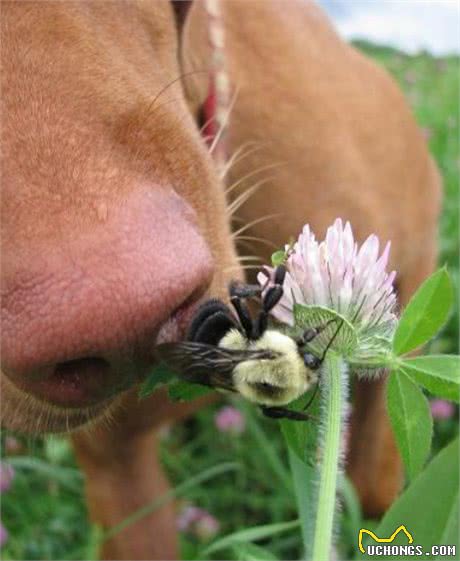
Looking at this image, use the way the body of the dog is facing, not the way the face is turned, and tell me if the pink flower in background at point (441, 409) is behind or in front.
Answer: behind

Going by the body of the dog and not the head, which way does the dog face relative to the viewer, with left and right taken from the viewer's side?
facing the viewer and to the left of the viewer

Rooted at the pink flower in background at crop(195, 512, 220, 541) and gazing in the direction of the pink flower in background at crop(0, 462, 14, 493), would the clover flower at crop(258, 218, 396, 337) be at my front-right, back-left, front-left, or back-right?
back-left
